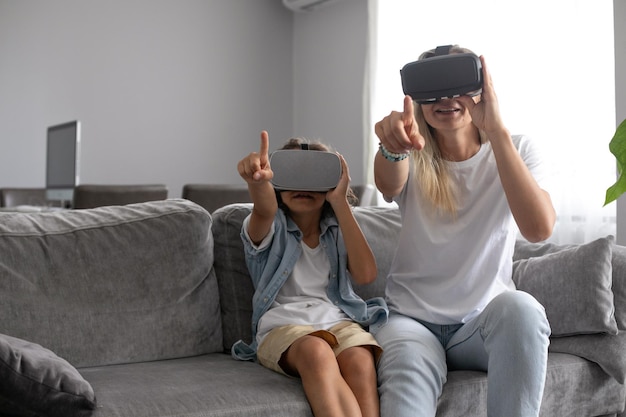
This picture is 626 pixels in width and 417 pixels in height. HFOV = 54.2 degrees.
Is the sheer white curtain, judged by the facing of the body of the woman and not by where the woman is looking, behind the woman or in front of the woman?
behind

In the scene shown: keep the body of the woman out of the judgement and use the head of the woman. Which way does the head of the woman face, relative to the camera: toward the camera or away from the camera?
toward the camera

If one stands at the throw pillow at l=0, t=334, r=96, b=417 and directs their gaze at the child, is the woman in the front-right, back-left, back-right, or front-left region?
front-right

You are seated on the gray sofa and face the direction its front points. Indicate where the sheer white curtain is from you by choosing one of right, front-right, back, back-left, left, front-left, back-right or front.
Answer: back-left

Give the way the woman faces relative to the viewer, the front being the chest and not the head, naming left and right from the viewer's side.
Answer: facing the viewer

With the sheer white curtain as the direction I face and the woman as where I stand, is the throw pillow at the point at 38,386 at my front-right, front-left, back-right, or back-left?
back-left

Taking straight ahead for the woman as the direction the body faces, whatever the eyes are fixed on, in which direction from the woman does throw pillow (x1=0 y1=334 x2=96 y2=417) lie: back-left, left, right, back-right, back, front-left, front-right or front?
front-right
